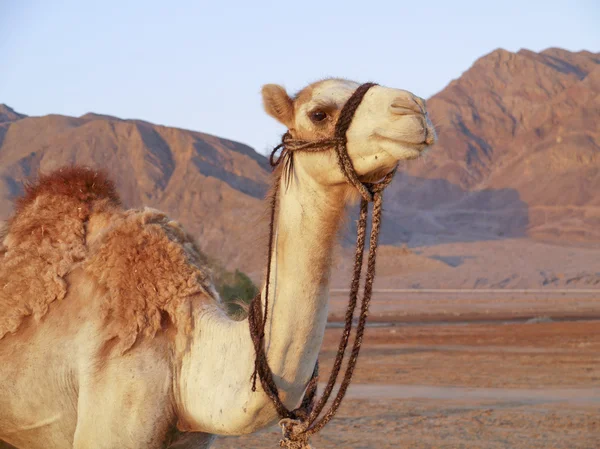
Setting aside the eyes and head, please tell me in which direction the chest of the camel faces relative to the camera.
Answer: to the viewer's right
